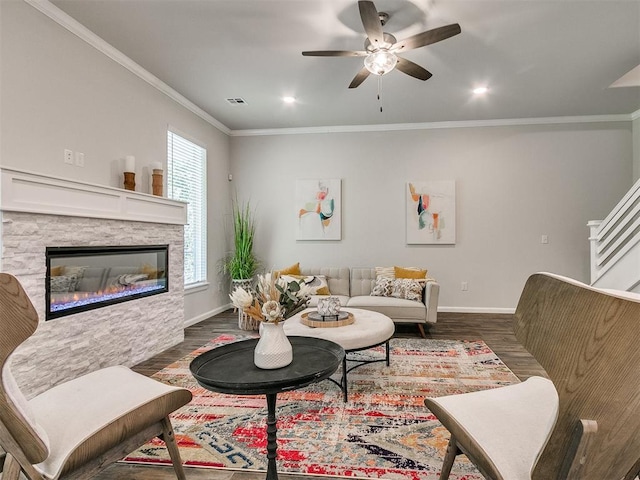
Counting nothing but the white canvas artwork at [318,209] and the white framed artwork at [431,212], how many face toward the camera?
2

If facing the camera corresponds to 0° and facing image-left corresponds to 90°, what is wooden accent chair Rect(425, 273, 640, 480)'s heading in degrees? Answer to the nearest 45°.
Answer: approximately 135°

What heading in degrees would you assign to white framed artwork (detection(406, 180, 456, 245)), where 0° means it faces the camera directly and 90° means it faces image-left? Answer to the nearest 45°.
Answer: approximately 0°

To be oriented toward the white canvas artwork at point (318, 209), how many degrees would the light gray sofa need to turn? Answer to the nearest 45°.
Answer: approximately 135° to its right

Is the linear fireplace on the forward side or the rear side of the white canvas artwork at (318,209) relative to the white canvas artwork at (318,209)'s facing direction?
on the forward side

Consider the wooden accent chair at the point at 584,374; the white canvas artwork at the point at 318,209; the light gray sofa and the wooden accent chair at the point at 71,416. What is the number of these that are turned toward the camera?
2

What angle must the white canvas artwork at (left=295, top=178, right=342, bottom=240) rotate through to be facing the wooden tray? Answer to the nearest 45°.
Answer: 0° — it already faces it

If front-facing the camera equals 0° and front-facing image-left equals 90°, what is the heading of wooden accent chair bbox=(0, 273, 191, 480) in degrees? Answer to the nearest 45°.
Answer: approximately 225°

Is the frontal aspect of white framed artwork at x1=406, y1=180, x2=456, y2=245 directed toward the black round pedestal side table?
yes
